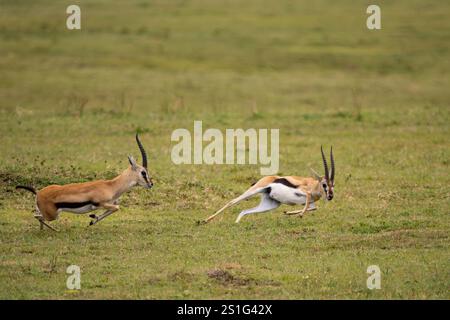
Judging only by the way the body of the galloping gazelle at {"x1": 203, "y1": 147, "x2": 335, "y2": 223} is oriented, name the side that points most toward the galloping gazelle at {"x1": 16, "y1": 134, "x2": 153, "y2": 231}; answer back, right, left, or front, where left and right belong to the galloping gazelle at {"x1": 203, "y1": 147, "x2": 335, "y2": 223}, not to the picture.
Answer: back

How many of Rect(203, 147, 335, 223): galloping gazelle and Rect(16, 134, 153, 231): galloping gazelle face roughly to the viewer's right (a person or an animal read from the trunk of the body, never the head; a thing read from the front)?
2

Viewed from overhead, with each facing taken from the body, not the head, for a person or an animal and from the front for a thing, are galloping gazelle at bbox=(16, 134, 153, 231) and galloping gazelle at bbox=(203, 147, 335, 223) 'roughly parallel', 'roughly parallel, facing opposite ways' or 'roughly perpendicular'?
roughly parallel

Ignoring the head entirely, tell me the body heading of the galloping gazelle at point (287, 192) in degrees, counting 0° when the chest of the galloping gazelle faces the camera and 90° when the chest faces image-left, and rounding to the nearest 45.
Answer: approximately 270°

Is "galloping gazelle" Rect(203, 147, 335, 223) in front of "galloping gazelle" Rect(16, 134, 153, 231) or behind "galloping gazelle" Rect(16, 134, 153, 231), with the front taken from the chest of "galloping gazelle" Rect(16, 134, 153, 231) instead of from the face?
in front

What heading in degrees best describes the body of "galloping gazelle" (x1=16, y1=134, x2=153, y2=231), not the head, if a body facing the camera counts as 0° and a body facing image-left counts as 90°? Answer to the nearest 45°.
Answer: approximately 270°
